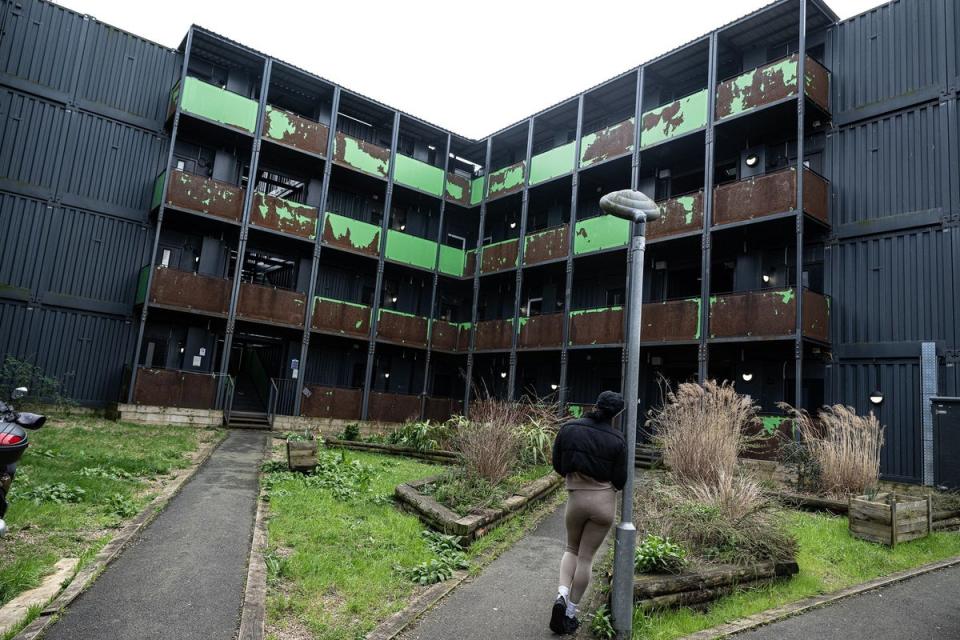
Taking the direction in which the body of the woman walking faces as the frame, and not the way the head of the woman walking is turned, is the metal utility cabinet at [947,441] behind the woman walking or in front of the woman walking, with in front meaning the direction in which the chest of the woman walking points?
in front

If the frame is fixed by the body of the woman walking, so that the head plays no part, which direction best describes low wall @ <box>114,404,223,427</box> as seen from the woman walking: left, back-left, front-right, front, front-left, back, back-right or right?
front-left

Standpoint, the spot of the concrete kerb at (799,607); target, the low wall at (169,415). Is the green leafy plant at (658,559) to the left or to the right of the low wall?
left

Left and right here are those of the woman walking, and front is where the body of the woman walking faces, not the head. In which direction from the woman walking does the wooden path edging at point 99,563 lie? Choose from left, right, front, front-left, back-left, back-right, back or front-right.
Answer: left

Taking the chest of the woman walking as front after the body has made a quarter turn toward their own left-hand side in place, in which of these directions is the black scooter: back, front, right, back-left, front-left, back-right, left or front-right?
front

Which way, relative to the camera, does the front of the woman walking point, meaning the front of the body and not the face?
away from the camera

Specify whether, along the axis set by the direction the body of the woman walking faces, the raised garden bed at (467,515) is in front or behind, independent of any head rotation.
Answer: in front

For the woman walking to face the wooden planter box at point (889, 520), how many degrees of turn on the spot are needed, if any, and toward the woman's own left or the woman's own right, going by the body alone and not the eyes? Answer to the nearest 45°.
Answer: approximately 45° to the woman's own right

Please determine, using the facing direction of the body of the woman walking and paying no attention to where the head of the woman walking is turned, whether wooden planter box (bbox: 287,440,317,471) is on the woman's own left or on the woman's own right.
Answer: on the woman's own left

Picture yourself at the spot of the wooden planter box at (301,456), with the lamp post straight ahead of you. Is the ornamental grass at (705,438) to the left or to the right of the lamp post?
left
